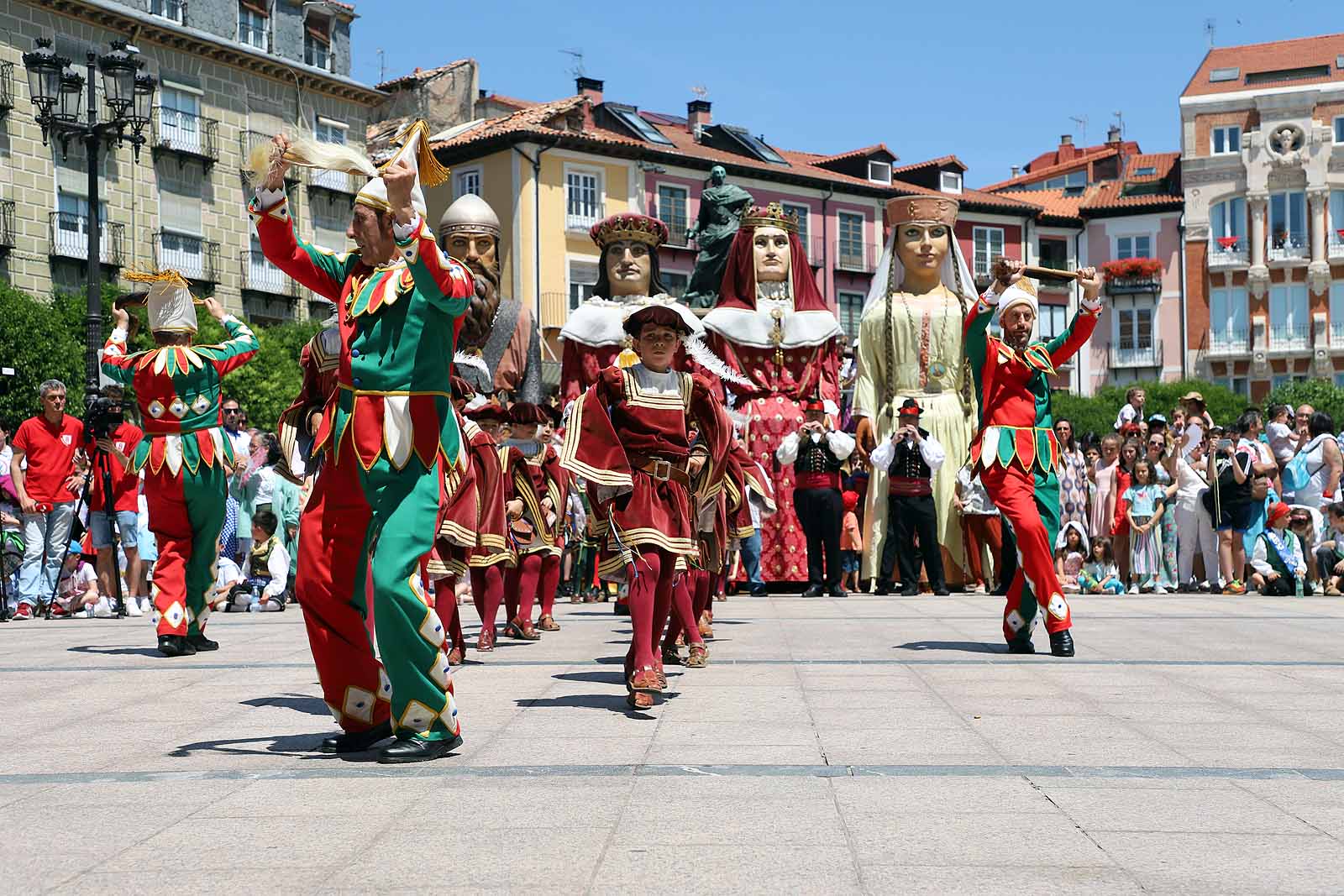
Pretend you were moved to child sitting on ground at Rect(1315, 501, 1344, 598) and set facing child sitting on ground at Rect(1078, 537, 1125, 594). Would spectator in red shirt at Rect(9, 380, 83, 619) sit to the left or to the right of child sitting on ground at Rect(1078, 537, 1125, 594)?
left

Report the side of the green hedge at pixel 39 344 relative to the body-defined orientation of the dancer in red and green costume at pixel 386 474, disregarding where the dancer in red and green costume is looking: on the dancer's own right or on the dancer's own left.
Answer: on the dancer's own right

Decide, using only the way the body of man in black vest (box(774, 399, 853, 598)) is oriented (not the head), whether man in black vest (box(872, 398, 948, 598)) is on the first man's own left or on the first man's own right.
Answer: on the first man's own left

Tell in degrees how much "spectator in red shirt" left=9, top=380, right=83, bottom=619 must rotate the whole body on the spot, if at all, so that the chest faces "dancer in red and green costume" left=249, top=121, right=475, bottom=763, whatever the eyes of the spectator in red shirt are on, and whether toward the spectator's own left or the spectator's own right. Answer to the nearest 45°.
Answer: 0° — they already face them

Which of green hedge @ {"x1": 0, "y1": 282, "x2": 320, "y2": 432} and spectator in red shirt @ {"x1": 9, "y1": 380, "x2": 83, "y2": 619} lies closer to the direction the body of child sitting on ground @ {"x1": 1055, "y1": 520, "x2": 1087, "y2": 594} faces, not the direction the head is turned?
the spectator in red shirt

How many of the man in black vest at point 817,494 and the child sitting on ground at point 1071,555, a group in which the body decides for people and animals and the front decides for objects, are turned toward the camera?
2
